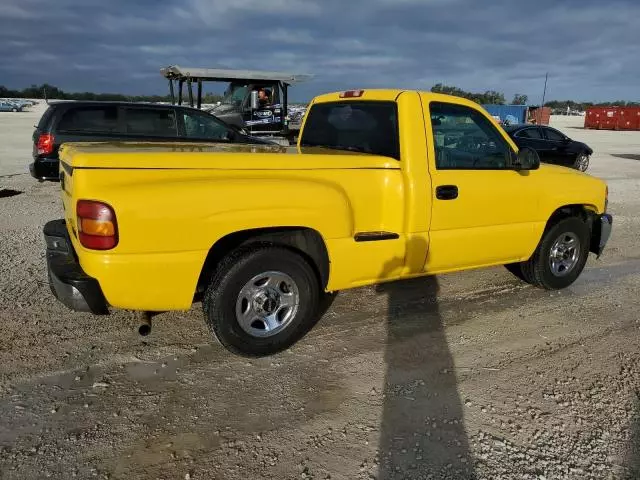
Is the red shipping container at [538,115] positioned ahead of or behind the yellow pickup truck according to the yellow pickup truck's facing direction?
ahead

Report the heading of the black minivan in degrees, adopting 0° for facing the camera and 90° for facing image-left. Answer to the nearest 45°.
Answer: approximately 270°

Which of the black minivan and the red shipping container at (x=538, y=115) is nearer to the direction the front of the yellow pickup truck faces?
the red shipping container

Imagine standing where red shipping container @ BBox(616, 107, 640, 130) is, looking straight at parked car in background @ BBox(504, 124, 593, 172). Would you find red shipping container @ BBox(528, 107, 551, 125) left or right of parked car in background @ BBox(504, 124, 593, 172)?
right

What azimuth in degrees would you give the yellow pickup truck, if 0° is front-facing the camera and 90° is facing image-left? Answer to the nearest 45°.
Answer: approximately 225°

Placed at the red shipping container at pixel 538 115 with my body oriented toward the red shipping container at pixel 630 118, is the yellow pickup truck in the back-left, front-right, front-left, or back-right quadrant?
back-right

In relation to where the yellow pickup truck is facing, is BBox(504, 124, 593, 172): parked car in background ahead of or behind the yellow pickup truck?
ahead

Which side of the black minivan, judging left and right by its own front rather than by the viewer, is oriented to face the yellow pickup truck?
right

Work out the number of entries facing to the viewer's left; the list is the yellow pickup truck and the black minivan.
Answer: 0

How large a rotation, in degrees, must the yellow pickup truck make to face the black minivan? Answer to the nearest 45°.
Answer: approximately 90° to its left
